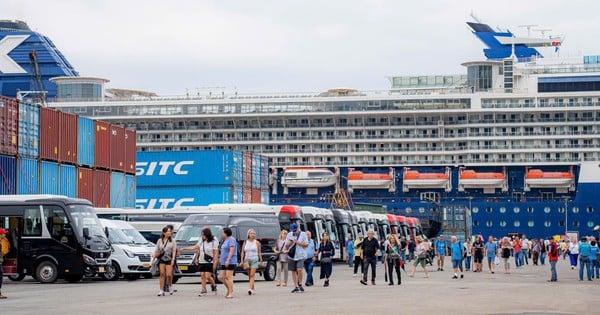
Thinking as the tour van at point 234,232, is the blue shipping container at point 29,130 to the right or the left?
on its right

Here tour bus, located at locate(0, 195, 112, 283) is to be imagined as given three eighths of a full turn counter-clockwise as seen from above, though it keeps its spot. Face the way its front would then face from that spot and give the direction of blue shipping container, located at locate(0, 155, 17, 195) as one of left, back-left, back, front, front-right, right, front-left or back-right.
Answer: front

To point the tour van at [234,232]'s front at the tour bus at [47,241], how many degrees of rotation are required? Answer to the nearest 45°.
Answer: approximately 45° to its right

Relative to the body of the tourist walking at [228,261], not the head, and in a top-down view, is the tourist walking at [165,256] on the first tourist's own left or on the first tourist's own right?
on the first tourist's own right

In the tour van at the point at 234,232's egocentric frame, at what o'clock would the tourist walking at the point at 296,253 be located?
The tourist walking is roughly at 10 o'clock from the tour van.

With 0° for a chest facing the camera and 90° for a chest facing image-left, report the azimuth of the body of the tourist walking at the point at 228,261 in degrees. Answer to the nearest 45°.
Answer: approximately 45°

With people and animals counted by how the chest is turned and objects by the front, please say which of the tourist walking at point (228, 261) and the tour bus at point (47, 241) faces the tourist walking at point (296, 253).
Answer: the tour bus

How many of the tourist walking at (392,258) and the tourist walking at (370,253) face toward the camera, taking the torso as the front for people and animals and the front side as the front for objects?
2
